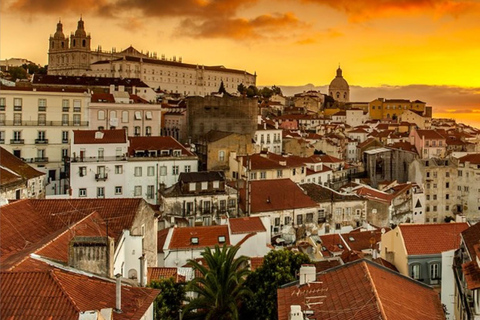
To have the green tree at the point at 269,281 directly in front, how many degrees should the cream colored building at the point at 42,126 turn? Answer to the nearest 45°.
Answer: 0° — it already faces it

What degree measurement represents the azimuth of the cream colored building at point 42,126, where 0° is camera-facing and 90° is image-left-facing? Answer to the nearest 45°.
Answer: approximately 0°
